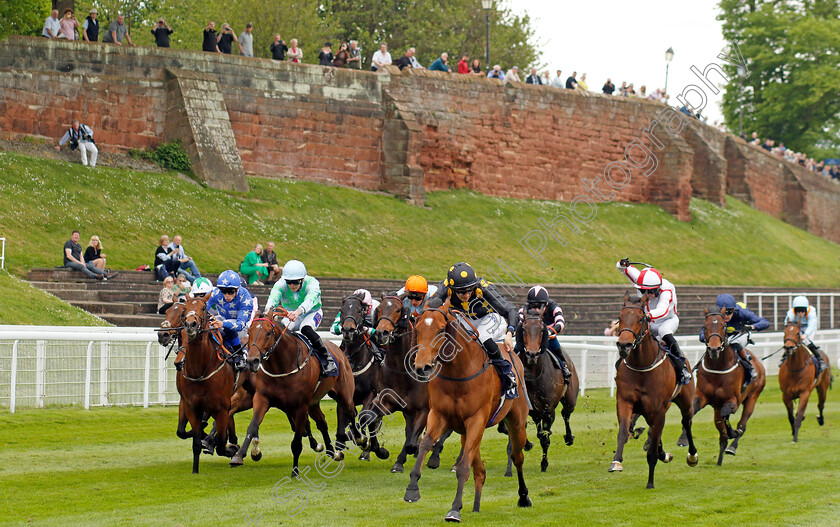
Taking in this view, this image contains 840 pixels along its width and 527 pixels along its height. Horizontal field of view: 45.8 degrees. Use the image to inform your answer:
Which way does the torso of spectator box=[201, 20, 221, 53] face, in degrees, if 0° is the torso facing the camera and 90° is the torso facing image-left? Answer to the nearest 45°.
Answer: approximately 0°

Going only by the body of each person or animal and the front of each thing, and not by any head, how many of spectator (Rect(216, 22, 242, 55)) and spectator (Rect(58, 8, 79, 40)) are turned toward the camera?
2

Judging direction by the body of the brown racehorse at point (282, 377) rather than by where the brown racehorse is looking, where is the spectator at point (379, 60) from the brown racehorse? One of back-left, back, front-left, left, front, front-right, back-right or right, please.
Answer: back-right

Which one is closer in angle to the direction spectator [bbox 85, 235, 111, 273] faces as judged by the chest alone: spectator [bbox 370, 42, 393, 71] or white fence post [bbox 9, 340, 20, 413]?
the white fence post

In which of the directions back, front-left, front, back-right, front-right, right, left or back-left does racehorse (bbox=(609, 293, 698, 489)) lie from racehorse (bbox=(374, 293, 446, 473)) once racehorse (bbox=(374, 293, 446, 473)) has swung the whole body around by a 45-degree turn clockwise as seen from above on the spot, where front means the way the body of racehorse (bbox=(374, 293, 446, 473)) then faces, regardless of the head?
back

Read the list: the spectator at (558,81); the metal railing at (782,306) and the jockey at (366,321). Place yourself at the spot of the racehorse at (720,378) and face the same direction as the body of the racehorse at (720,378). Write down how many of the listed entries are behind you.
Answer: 2

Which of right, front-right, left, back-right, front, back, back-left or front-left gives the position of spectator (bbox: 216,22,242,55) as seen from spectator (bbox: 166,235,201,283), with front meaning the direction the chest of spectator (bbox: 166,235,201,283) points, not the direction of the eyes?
back-left

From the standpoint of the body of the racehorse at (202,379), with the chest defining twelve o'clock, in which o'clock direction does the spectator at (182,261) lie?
The spectator is roughly at 6 o'clock from the racehorse.

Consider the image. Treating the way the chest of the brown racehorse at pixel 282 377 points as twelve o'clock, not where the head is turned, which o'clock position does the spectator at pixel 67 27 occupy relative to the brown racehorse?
The spectator is roughly at 4 o'clock from the brown racehorse.
